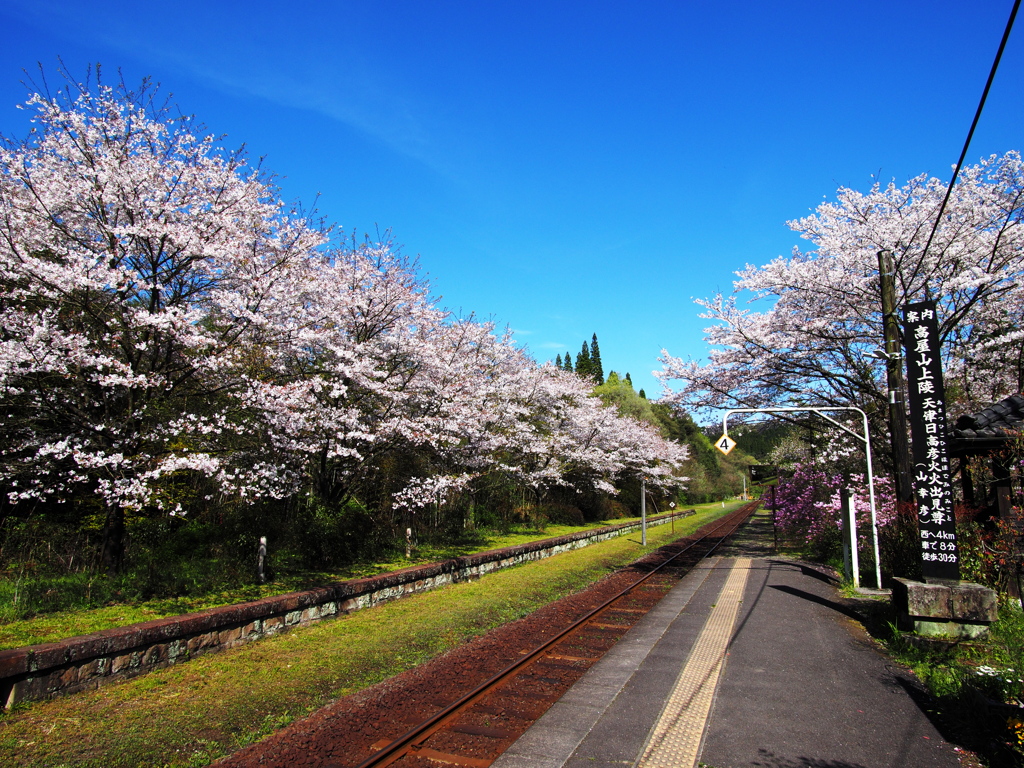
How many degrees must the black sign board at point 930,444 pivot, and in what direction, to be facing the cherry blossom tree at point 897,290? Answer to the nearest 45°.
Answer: approximately 180°

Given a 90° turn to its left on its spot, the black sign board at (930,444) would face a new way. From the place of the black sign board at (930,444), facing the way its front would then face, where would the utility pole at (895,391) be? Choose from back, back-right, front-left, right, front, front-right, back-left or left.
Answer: left

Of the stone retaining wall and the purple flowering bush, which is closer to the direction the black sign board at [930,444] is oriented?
the stone retaining wall

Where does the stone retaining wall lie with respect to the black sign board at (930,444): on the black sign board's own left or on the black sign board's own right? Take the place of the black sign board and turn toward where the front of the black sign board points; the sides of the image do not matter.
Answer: on the black sign board's own right

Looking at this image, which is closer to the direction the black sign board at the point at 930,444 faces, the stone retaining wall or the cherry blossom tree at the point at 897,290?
the stone retaining wall

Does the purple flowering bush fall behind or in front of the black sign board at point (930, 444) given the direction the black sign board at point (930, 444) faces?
behind

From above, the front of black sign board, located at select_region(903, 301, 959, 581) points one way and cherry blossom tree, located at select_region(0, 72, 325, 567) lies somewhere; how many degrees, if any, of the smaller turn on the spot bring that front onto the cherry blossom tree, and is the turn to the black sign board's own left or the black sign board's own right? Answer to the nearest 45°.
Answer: approximately 45° to the black sign board's own right

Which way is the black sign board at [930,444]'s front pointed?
toward the camera
